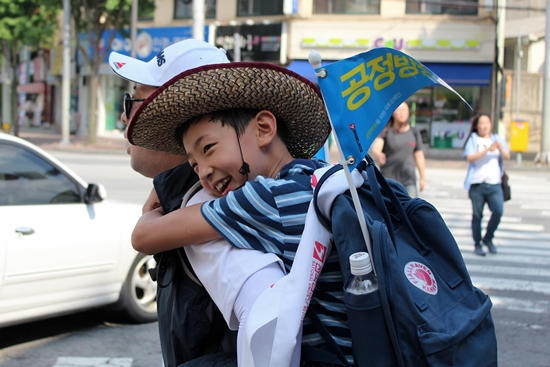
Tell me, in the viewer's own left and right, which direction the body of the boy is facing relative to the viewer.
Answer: facing to the left of the viewer

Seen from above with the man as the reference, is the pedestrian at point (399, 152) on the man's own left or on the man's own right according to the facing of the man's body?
on the man's own right

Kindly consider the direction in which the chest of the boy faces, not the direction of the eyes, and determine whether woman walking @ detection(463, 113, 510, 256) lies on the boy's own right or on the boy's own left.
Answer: on the boy's own right

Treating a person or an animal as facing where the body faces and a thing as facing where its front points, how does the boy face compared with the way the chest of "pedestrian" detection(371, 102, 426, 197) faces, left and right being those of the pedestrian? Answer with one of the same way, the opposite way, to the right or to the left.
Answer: to the right

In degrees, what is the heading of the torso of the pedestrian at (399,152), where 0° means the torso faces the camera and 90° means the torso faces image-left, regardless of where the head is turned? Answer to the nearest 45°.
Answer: approximately 0°

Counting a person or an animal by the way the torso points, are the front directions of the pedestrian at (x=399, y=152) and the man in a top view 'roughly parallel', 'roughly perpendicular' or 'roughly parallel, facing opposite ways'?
roughly perpendicular

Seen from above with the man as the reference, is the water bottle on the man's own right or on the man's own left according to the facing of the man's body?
on the man's own left

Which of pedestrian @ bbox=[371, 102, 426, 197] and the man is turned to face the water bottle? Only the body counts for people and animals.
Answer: the pedestrian

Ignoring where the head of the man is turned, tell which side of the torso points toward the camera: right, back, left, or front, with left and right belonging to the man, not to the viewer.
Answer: left

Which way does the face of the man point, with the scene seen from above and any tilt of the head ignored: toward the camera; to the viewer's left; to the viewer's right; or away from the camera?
to the viewer's left
